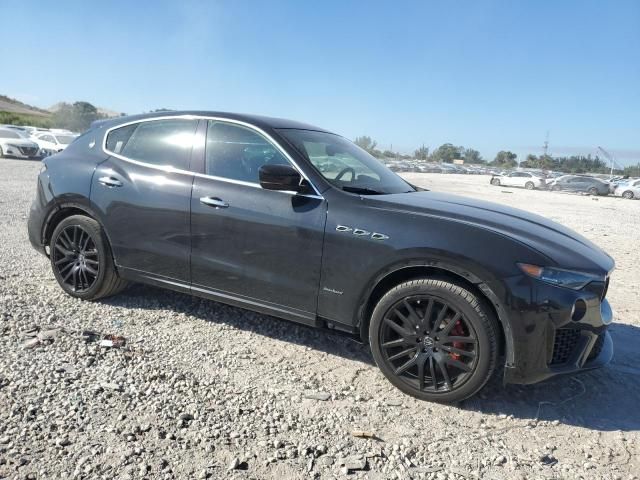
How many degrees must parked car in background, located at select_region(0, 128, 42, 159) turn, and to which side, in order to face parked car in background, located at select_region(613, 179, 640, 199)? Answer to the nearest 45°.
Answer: approximately 45° to its left

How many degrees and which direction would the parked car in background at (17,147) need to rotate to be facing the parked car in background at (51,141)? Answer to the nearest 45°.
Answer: approximately 90° to its left

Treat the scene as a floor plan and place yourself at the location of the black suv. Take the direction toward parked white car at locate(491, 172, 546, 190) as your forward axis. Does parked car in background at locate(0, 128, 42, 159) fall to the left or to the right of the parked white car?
left

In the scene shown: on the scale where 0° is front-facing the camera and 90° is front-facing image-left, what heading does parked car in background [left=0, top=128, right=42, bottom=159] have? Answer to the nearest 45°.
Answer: approximately 315°

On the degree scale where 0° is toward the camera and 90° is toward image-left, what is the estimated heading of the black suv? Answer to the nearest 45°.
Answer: approximately 315°

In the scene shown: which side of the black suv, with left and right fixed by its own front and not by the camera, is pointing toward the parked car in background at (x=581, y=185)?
left

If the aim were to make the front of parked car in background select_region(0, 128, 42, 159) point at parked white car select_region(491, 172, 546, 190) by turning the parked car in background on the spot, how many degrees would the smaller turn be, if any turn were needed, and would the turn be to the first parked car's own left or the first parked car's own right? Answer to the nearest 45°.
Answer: approximately 45° to the first parked car's own left
